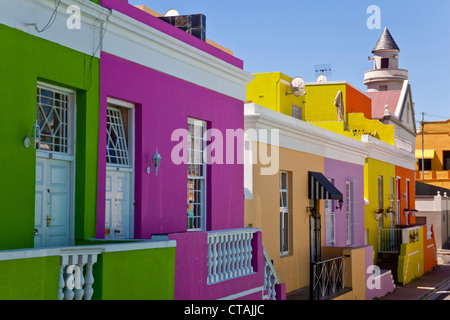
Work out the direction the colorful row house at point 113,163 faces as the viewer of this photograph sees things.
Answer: facing the viewer and to the right of the viewer

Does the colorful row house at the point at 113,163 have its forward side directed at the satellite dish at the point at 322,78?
no

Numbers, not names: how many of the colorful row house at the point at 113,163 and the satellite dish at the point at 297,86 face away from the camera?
0

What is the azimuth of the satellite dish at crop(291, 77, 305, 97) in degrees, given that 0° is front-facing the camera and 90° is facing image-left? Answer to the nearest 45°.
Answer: approximately 45°

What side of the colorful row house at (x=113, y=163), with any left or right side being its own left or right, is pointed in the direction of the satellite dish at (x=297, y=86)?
left
